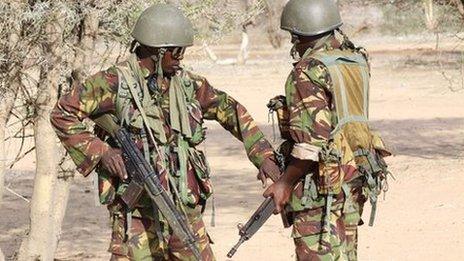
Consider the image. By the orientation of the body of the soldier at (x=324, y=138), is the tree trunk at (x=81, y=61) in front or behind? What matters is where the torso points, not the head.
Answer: in front

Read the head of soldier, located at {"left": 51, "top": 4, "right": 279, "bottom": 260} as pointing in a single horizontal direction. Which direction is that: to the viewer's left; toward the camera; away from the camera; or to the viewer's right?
to the viewer's right

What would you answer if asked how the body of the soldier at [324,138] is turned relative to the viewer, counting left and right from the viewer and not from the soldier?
facing away from the viewer and to the left of the viewer

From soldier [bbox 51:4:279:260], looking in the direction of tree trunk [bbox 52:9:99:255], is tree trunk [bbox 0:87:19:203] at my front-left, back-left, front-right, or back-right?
front-left

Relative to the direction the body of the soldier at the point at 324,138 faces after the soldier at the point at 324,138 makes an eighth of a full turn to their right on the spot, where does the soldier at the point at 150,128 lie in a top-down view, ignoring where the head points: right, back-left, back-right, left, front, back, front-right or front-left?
left

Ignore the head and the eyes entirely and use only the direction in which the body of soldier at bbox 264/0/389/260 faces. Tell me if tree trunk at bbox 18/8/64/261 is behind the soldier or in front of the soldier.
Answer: in front

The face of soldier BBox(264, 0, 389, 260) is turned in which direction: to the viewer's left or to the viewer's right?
to the viewer's left
